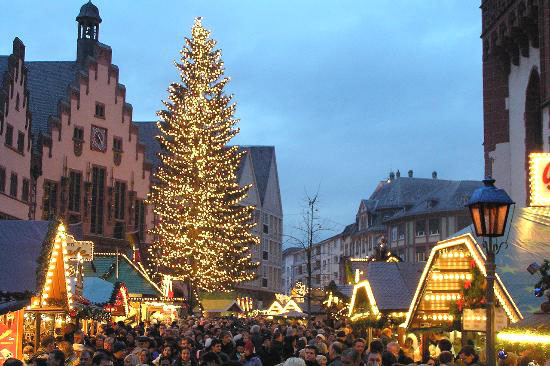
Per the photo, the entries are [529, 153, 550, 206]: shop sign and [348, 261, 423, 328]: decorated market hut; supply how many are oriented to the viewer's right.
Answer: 0

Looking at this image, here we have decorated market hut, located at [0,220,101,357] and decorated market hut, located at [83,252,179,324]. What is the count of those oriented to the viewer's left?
0

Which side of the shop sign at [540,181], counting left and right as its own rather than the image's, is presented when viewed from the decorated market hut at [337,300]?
back

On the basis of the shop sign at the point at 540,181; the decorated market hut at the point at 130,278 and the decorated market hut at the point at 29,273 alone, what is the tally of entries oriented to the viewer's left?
0

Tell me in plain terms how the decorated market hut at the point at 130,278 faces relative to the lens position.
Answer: facing the viewer and to the right of the viewer

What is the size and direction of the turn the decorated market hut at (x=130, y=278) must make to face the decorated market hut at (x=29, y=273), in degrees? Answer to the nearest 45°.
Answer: approximately 45° to its right

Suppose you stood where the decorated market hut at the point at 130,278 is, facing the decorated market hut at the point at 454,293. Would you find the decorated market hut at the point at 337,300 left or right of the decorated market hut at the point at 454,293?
left

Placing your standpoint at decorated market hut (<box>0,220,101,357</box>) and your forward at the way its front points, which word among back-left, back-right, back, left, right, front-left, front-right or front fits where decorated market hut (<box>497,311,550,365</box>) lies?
front

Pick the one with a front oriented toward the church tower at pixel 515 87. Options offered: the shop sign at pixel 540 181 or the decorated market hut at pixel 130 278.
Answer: the decorated market hut

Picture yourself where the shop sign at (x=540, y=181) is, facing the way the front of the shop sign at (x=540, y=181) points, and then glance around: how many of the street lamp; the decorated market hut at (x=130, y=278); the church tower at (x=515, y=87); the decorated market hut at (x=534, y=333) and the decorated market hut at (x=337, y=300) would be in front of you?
2

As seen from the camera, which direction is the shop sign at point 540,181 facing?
toward the camera

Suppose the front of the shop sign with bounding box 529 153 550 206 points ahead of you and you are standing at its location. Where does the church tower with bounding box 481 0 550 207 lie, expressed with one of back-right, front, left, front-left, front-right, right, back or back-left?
back
